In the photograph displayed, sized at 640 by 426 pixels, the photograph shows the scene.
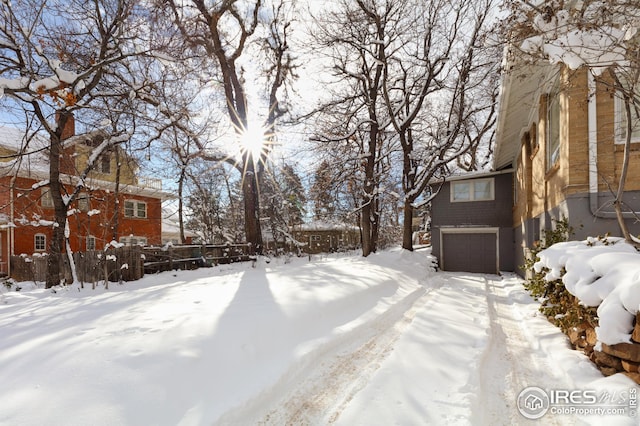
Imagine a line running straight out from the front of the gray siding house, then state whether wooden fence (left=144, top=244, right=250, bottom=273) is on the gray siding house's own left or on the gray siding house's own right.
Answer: on the gray siding house's own right

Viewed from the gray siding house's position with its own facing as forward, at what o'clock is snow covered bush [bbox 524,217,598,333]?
The snow covered bush is roughly at 12 o'clock from the gray siding house.

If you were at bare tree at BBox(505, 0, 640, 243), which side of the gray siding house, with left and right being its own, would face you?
front

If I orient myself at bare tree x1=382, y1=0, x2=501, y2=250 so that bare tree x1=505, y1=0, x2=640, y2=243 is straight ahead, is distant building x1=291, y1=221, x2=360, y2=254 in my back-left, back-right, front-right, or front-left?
back-right

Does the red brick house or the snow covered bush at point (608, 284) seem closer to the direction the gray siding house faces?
the snow covered bush

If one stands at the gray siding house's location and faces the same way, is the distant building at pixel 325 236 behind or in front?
behind

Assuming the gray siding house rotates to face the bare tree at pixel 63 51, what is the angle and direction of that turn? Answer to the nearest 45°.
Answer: approximately 45° to its right

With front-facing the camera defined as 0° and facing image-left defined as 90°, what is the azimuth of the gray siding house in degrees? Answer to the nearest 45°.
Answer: approximately 0°

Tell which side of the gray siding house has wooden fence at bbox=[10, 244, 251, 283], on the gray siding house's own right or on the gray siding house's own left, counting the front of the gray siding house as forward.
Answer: on the gray siding house's own right

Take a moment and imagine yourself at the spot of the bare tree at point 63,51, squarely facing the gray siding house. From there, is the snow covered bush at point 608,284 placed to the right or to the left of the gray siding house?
right

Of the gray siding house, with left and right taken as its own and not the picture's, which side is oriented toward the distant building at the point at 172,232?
right
